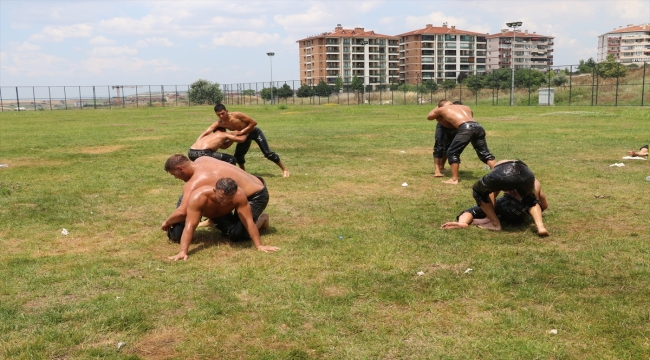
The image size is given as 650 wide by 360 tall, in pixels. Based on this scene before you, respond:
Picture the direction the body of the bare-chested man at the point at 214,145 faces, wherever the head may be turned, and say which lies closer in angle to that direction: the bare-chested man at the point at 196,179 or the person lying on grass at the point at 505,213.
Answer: the person lying on grass

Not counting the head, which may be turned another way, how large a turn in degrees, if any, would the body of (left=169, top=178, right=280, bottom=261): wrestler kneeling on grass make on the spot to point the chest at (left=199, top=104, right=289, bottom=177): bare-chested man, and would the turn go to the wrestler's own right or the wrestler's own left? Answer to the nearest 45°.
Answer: approximately 180°

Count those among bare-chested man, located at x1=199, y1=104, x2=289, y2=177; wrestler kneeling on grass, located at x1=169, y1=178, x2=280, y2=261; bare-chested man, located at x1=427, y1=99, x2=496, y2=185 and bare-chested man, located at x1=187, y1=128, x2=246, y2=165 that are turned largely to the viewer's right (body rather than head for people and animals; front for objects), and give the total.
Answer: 1

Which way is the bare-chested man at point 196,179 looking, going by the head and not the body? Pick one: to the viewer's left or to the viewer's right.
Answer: to the viewer's left

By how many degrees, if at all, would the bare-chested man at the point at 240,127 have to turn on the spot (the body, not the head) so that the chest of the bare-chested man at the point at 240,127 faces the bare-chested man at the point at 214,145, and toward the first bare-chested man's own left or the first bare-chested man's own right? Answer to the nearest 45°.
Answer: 0° — they already face them

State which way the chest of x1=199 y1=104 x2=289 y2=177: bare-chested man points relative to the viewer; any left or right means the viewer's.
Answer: facing the viewer and to the left of the viewer

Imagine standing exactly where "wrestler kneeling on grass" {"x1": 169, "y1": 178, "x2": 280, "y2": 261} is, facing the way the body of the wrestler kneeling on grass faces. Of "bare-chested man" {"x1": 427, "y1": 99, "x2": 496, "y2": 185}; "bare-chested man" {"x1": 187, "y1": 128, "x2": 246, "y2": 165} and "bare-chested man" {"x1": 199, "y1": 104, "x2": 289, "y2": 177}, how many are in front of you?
0

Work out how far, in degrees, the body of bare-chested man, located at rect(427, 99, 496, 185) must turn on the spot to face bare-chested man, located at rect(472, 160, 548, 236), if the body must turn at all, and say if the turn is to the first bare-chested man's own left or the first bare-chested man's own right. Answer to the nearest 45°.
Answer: approximately 135° to the first bare-chested man's own left

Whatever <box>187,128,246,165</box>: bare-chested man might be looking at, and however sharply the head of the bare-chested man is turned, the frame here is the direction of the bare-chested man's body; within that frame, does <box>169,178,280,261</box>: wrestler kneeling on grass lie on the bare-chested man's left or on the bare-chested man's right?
on the bare-chested man's right

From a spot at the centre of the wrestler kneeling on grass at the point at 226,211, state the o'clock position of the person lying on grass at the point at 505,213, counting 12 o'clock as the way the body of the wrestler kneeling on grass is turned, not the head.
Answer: The person lying on grass is roughly at 9 o'clock from the wrestler kneeling on grass.

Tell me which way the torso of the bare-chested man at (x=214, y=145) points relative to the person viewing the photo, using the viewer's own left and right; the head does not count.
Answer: facing to the right of the viewer

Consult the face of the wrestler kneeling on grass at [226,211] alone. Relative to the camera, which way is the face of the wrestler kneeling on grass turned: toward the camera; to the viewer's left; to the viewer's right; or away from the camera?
toward the camera

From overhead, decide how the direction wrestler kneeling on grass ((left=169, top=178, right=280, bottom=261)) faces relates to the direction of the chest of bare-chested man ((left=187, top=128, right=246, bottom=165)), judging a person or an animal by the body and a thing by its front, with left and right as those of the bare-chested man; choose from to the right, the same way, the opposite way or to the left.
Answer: to the right

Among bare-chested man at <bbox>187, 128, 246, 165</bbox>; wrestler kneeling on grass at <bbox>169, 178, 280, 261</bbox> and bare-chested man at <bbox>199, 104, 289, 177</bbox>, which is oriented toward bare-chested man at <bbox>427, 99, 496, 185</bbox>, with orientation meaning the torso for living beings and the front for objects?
bare-chested man at <bbox>187, 128, 246, 165</bbox>

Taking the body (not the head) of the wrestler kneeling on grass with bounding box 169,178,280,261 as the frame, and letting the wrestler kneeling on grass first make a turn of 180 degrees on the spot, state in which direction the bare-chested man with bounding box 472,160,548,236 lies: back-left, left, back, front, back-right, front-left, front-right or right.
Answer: right

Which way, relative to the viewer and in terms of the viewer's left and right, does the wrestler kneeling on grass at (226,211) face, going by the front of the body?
facing the viewer

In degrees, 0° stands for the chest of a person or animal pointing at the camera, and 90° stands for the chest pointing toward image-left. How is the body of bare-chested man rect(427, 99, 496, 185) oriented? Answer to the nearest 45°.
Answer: approximately 135°

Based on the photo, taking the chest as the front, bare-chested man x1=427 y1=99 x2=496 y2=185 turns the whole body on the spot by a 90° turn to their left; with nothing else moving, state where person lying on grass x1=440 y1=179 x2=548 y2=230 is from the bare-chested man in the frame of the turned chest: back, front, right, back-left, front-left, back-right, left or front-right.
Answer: front-left

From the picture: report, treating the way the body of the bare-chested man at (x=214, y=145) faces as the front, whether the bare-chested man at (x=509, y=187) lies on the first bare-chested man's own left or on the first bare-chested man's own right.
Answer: on the first bare-chested man's own right
